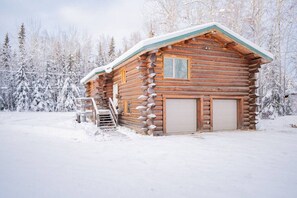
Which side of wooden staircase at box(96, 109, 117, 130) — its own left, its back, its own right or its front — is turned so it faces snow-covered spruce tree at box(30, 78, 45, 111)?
back

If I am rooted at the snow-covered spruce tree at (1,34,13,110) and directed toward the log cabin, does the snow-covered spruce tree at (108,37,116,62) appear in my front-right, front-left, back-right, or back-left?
front-left

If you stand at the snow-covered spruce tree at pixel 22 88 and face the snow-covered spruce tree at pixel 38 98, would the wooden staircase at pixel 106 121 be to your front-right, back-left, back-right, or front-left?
front-right

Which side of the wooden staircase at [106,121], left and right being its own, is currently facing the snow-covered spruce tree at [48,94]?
back

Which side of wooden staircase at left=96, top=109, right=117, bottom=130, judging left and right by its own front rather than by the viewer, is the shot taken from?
front

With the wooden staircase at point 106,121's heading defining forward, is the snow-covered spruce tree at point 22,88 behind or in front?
behind

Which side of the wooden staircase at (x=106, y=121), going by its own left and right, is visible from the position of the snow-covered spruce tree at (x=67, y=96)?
back

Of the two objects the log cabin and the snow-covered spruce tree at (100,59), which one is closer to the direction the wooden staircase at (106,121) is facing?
the log cabin

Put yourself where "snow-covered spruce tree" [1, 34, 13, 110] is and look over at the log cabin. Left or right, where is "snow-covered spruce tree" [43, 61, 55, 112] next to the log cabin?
left
